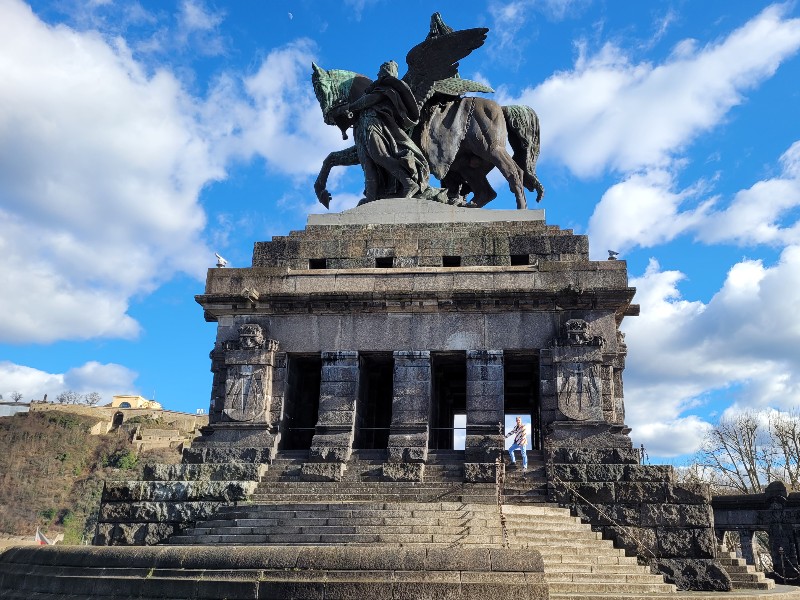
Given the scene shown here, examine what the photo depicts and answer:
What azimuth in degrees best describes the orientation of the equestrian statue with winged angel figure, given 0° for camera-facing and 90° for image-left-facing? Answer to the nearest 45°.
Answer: approximately 90°
